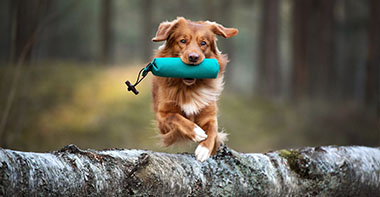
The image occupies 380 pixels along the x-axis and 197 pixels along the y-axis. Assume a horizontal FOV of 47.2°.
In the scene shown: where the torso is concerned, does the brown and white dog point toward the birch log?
yes

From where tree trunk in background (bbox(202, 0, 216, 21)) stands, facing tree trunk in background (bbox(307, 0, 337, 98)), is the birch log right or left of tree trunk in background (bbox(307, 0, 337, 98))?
right

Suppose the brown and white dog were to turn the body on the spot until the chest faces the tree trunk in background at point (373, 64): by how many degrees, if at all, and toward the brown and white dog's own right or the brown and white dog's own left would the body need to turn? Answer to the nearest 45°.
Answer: approximately 135° to the brown and white dog's own left

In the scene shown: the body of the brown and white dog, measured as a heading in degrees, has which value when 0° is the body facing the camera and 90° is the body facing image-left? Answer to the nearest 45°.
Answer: approximately 0°

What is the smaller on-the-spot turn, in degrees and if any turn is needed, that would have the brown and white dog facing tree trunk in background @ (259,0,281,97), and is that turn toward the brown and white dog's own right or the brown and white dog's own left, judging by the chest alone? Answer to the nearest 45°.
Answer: approximately 180°

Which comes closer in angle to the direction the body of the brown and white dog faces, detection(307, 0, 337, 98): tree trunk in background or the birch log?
the birch log

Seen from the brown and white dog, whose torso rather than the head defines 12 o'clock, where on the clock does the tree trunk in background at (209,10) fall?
The tree trunk in background is roughly at 6 o'clock from the brown and white dog.

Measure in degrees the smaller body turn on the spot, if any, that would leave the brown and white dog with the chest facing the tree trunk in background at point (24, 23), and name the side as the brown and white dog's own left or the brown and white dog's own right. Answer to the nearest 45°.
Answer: approximately 135° to the brown and white dog's own right
